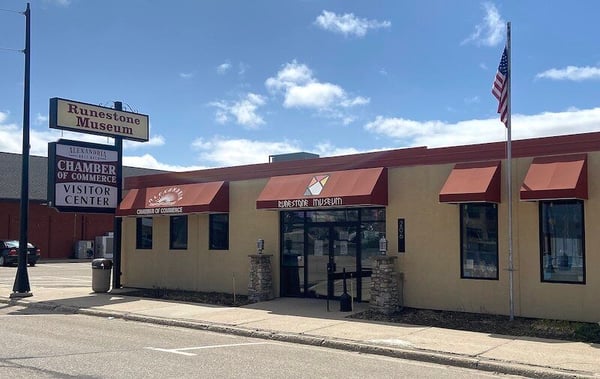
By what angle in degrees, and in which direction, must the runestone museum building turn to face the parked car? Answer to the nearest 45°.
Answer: approximately 90° to its right

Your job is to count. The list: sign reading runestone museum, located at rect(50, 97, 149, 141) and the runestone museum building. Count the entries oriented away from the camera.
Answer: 0

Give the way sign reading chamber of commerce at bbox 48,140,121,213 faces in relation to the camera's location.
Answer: facing the viewer and to the right of the viewer

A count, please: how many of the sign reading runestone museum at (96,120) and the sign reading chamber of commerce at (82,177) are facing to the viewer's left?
0
